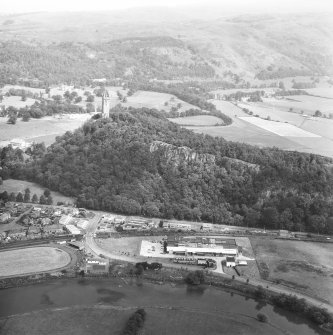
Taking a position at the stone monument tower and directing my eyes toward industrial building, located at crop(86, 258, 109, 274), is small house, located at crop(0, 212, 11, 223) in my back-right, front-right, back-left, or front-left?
front-right

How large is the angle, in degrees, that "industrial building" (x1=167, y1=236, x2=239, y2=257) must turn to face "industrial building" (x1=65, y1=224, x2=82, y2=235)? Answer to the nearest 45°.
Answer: approximately 90° to its right

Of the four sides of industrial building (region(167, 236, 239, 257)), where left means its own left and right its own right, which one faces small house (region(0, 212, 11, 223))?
right

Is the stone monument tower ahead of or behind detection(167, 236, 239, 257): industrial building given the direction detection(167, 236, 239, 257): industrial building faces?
behind

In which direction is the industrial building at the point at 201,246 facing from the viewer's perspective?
toward the camera

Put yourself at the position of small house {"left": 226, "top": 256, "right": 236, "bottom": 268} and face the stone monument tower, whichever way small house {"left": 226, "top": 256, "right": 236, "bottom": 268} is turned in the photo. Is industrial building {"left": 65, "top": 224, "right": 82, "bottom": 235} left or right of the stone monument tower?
left
